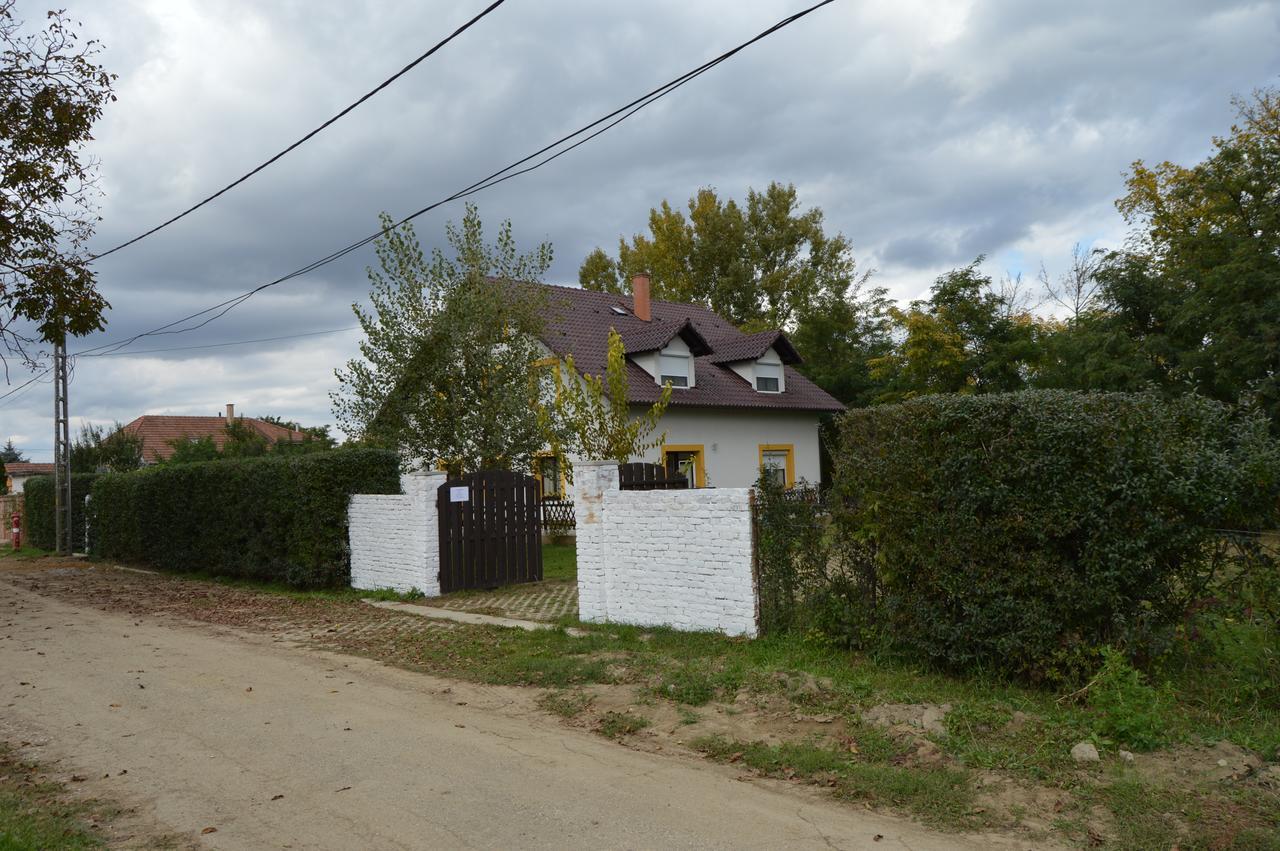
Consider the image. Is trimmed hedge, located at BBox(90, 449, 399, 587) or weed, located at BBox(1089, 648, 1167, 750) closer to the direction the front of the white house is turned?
the weed

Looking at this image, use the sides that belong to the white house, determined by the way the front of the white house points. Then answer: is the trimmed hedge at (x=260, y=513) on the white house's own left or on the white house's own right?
on the white house's own right

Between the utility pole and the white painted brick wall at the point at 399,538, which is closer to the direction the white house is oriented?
the white painted brick wall

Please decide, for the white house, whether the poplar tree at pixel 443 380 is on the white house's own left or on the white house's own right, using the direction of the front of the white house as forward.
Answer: on the white house's own right

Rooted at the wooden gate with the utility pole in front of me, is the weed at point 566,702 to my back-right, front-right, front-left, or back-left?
back-left

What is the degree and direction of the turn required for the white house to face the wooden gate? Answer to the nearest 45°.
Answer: approximately 45° to its right

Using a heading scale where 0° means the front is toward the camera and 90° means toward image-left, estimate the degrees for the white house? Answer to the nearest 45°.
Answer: approximately 315°

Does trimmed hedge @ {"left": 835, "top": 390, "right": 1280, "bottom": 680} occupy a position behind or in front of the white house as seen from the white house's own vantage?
in front

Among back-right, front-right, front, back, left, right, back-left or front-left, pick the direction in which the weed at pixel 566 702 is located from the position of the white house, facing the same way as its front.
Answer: front-right
